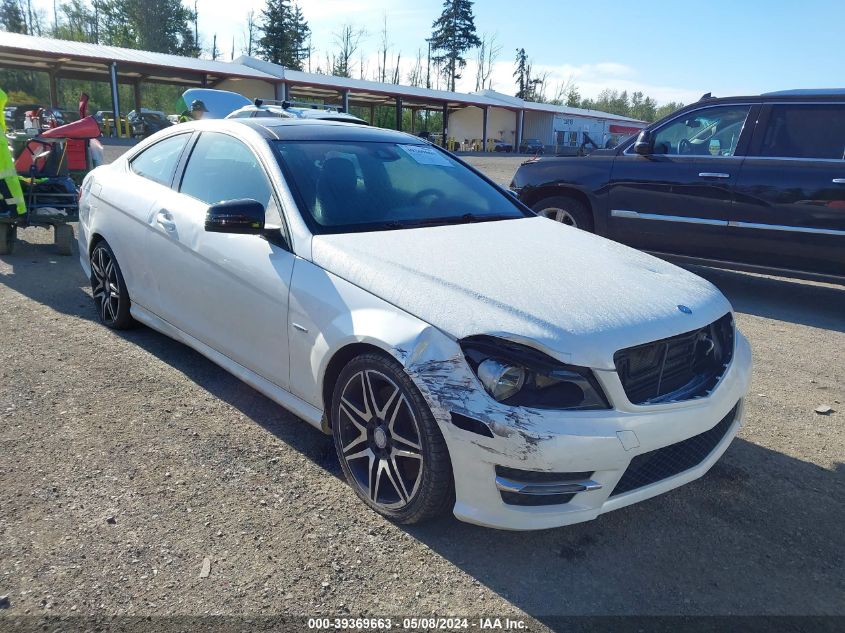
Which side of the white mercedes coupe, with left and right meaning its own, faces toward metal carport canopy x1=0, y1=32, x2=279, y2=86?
back

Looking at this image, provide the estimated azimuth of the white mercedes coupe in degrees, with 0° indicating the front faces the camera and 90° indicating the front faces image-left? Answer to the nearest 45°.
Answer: approximately 315°

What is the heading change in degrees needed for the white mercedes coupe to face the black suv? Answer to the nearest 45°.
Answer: approximately 90° to its left

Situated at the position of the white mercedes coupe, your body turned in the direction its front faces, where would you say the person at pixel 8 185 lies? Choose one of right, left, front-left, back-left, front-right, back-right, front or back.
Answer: back

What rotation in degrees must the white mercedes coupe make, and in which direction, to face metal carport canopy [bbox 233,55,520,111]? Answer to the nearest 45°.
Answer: approximately 135° to its left
